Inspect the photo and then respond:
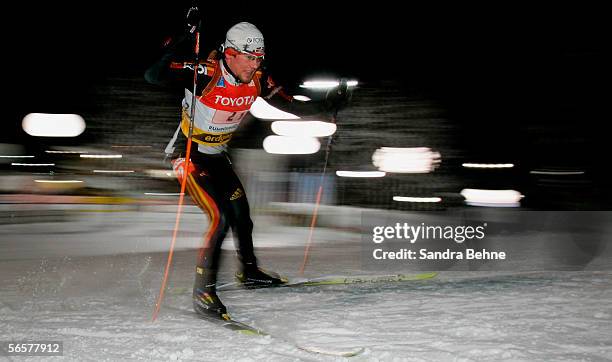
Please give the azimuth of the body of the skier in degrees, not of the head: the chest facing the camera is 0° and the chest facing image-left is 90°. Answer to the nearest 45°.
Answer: approximately 315°
